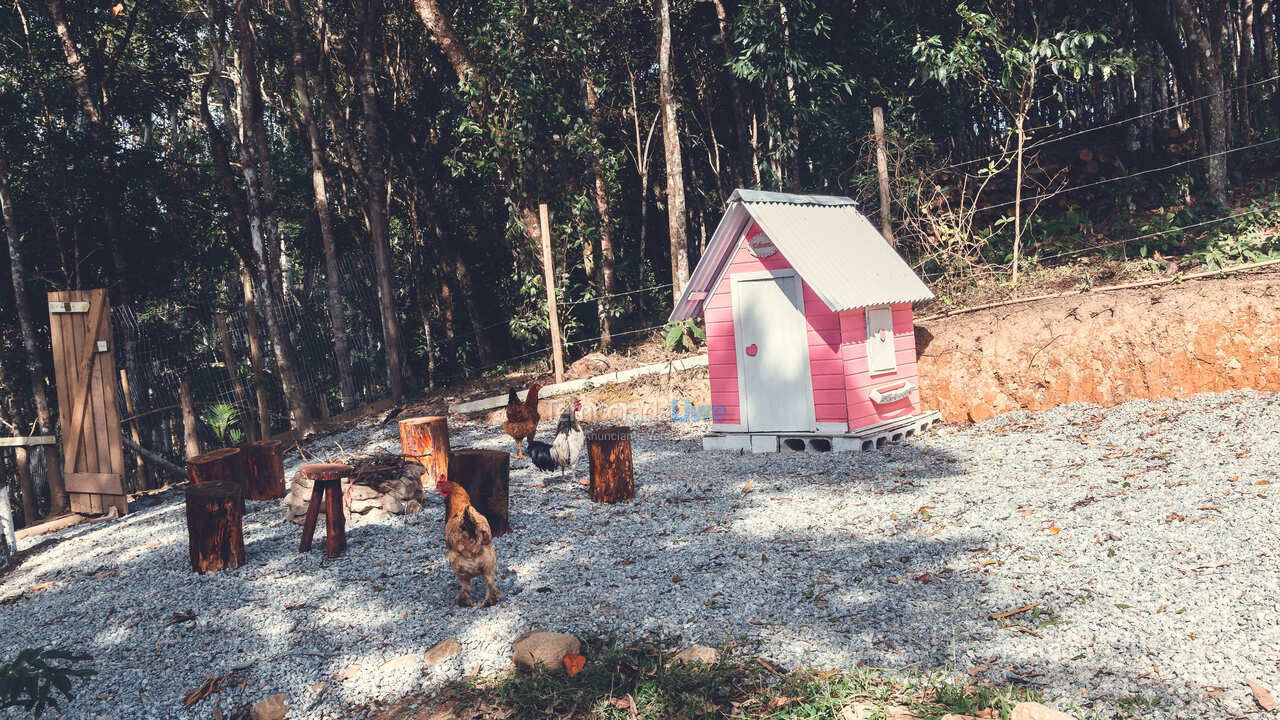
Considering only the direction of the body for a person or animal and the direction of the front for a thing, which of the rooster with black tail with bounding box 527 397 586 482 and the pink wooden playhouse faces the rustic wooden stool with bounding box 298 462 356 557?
the pink wooden playhouse

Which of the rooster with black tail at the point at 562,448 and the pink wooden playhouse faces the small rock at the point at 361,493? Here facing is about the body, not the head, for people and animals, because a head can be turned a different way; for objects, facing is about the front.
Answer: the pink wooden playhouse

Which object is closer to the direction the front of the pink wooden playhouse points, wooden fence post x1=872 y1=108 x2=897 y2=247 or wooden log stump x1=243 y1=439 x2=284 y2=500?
the wooden log stump

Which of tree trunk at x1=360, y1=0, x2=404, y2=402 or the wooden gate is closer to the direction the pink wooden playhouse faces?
the wooden gate

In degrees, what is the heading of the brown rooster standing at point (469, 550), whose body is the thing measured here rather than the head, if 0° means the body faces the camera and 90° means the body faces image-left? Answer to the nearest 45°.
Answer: approximately 135°

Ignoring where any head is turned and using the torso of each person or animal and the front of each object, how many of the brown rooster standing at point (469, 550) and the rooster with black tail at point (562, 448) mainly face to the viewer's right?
1

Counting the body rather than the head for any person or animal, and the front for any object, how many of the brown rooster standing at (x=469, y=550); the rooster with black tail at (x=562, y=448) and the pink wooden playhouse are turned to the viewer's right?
1

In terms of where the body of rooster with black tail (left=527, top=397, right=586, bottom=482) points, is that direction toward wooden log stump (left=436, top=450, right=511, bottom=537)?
no

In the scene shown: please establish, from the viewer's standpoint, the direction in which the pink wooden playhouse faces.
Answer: facing the viewer and to the left of the viewer

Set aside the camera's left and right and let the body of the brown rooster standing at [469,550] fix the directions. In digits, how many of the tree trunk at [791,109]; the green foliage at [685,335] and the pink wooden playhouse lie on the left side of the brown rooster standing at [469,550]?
0

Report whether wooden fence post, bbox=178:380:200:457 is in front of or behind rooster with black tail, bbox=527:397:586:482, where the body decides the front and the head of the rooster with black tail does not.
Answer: behind

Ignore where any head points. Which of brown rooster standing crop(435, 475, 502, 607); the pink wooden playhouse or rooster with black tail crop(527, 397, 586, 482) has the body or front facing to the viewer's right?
the rooster with black tail

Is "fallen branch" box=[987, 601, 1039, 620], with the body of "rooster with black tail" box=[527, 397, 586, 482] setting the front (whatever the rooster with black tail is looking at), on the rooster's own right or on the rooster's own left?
on the rooster's own right

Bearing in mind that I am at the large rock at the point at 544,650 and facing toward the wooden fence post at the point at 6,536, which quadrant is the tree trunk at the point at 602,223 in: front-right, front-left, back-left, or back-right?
front-right

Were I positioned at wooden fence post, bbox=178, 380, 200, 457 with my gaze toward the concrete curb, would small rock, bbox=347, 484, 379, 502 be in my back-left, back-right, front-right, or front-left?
front-right

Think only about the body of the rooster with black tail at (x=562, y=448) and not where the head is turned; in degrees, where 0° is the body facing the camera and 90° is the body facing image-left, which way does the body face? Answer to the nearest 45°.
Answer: approximately 270°

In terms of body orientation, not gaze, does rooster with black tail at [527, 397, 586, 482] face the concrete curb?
no
